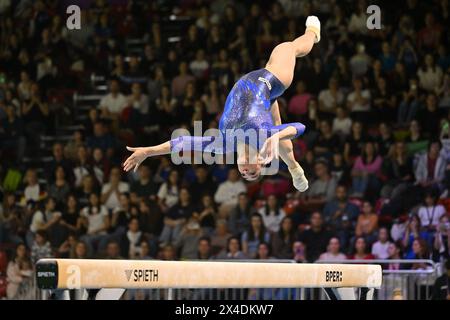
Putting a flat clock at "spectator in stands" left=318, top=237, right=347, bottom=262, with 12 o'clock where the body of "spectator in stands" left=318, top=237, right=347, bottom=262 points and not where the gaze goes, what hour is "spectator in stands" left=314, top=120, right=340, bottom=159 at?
"spectator in stands" left=314, top=120, right=340, bottom=159 is roughly at 6 o'clock from "spectator in stands" left=318, top=237, right=347, bottom=262.

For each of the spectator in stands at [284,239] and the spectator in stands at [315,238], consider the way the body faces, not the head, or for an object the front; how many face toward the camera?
2

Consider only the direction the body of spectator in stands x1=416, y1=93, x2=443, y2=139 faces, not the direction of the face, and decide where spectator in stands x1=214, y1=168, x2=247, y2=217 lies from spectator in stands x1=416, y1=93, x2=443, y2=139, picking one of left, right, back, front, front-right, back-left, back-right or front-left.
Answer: right

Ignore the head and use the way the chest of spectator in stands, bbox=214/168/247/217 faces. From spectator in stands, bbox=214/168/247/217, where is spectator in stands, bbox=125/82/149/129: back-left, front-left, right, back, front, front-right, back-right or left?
back-right

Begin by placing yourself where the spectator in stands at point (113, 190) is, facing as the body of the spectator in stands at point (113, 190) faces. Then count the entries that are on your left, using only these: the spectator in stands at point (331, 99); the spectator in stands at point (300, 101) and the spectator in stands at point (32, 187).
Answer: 2

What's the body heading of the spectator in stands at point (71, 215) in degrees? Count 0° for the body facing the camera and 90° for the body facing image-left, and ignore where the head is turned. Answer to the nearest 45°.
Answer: approximately 0°

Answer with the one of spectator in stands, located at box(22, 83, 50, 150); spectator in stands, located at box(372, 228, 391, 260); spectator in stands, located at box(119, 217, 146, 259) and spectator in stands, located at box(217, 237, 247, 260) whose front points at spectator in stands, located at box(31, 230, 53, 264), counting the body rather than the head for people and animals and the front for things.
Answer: spectator in stands, located at box(22, 83, 50, 150)

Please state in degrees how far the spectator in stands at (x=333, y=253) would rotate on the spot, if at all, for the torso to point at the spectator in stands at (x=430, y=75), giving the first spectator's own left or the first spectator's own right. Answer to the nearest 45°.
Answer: approximately 135° to the first spectator's own left

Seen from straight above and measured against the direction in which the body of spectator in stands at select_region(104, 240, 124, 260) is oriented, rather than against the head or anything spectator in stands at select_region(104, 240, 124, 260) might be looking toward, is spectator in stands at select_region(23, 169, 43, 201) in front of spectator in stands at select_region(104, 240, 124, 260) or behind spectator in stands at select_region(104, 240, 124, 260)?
behind

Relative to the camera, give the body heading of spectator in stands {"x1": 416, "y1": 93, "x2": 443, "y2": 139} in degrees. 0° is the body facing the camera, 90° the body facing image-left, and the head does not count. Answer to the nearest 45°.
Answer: approximately 0°

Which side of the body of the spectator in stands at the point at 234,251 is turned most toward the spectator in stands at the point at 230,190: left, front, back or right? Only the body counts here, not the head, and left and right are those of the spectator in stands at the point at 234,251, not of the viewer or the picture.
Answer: back
